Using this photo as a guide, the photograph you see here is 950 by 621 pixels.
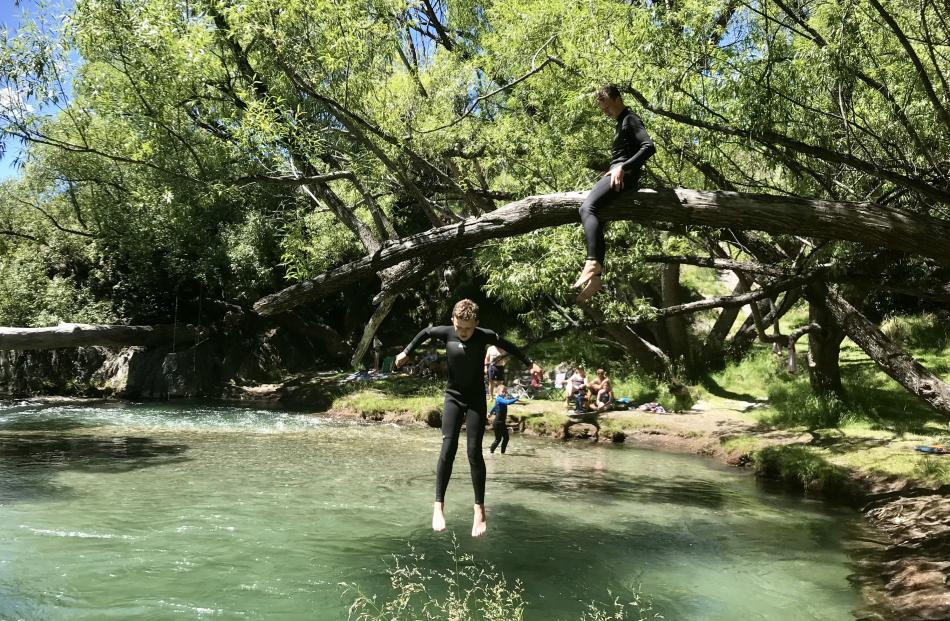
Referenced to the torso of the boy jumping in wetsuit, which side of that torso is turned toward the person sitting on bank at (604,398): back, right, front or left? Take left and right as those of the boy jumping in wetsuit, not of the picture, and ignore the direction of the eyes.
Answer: back

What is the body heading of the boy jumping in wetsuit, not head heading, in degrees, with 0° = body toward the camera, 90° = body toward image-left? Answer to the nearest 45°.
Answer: approximately 0°

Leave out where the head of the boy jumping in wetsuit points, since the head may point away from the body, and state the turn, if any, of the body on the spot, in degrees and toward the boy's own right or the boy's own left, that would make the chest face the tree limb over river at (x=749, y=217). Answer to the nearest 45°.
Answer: approximately 90° to the boy's own left

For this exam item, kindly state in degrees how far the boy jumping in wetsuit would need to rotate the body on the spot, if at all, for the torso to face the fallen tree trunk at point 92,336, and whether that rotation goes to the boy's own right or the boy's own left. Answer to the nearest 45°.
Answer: approximately 135° to the boy's own right

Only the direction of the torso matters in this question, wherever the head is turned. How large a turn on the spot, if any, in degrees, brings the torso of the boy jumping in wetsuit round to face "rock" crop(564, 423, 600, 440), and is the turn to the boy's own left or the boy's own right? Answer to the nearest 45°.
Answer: approximately 180°

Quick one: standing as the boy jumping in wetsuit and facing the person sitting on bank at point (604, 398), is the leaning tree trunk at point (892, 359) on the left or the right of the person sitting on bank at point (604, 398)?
right

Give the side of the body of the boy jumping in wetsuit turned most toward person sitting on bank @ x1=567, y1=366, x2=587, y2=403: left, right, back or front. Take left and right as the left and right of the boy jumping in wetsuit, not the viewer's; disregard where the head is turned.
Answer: back

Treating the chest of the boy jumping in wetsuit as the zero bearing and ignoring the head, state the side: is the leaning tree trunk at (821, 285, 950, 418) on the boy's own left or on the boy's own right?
on the boy's own left
